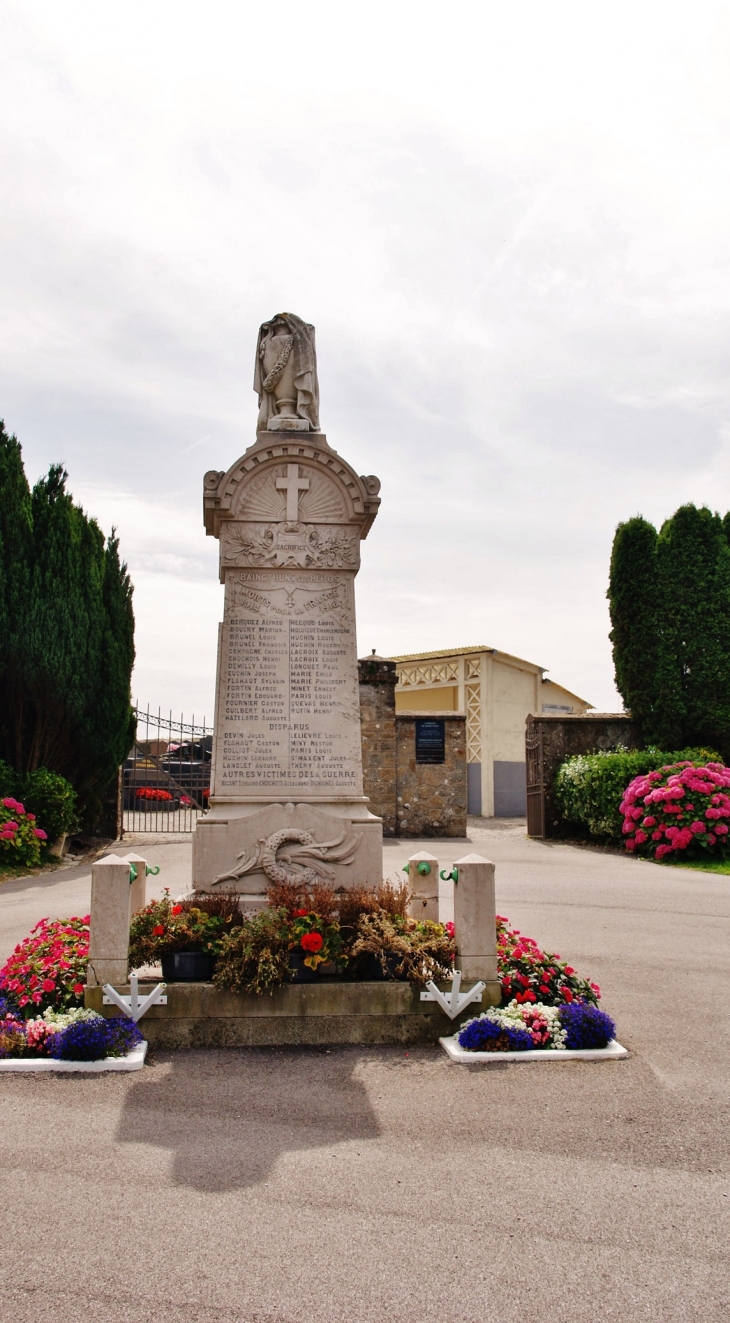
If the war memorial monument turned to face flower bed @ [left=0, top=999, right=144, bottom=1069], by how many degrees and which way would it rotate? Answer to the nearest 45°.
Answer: approximately 45° to its right

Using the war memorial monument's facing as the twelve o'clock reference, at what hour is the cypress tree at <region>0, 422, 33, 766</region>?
The cypress tree is roughly at 5 o'clock from the war memorial monument.

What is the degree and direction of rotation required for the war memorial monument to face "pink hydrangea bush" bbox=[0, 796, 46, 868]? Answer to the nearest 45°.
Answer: approximately 135° to its right

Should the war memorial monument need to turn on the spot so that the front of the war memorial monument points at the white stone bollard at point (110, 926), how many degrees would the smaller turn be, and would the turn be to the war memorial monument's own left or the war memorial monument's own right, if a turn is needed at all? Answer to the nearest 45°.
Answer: approximately 45° to the war memorial monument's own right

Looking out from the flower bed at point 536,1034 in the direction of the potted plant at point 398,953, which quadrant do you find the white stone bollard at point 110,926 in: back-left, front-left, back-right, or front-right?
front-left

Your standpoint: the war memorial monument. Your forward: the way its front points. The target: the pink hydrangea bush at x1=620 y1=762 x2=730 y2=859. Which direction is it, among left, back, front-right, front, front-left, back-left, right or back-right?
back-left

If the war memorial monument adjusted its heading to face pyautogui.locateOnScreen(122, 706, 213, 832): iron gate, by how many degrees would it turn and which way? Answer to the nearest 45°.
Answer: approximately 180°

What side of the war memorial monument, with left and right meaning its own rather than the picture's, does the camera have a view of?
front

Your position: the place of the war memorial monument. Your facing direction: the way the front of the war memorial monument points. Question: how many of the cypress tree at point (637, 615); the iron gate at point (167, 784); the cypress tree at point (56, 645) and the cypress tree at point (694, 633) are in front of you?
0

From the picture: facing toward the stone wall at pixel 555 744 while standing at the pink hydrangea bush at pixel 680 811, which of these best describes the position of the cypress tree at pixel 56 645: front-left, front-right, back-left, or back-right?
front-left

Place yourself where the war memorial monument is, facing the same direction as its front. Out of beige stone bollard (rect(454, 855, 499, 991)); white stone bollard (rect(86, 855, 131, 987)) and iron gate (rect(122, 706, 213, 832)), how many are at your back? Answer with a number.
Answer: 1

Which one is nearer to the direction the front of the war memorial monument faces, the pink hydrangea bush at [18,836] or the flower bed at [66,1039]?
the flower bed

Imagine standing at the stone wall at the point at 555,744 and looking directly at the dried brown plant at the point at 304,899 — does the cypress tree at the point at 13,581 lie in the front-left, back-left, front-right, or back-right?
front-right
